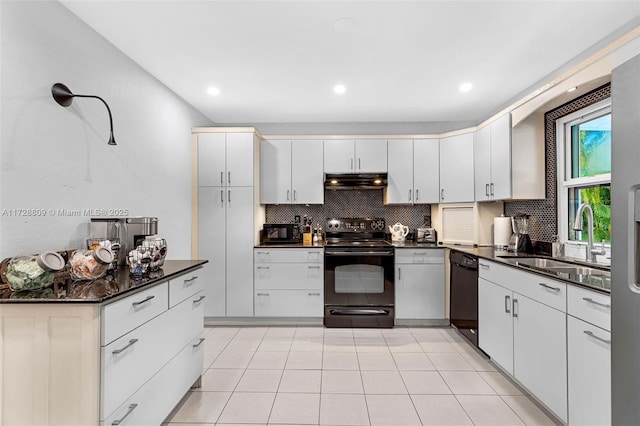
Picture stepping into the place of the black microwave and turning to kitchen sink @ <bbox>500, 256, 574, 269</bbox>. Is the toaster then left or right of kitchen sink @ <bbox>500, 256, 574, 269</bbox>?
left

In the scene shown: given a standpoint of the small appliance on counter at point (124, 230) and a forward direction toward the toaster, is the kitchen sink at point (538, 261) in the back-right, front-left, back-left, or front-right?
front-right

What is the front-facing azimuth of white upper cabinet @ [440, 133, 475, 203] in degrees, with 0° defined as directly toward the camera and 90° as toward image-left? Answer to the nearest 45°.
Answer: approximately 45°

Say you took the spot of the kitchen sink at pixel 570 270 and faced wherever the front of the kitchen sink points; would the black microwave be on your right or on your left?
on your right

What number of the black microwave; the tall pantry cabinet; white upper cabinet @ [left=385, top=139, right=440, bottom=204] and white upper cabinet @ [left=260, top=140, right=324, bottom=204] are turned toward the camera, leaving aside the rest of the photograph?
4

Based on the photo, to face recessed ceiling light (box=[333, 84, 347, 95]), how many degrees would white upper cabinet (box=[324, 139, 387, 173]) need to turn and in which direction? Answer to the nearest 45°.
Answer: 0° — it already faces it

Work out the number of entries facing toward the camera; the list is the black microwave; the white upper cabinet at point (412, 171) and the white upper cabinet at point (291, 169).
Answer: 3

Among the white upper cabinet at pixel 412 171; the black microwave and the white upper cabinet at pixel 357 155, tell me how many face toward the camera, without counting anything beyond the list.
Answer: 3

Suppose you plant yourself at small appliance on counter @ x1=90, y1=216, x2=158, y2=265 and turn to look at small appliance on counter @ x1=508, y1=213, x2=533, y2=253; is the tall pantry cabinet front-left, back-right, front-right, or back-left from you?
front-left

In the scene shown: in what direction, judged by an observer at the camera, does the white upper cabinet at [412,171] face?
facing the viewer

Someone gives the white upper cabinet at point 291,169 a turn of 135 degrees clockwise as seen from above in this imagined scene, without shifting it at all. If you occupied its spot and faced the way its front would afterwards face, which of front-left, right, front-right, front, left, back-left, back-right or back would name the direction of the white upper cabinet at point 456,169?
back-right

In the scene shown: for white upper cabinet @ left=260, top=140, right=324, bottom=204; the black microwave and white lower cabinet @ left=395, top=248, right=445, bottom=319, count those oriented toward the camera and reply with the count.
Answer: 3

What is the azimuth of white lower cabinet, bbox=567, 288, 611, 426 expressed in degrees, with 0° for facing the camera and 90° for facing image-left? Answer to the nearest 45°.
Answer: approximately 45°

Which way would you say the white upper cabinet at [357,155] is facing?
toward the camera

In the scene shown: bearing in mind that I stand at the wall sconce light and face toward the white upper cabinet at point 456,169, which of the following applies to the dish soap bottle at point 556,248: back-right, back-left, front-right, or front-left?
front-right

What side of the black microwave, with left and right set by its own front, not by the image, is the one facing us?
front

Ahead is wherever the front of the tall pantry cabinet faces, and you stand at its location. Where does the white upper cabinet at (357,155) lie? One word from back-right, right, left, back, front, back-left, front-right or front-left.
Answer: left
